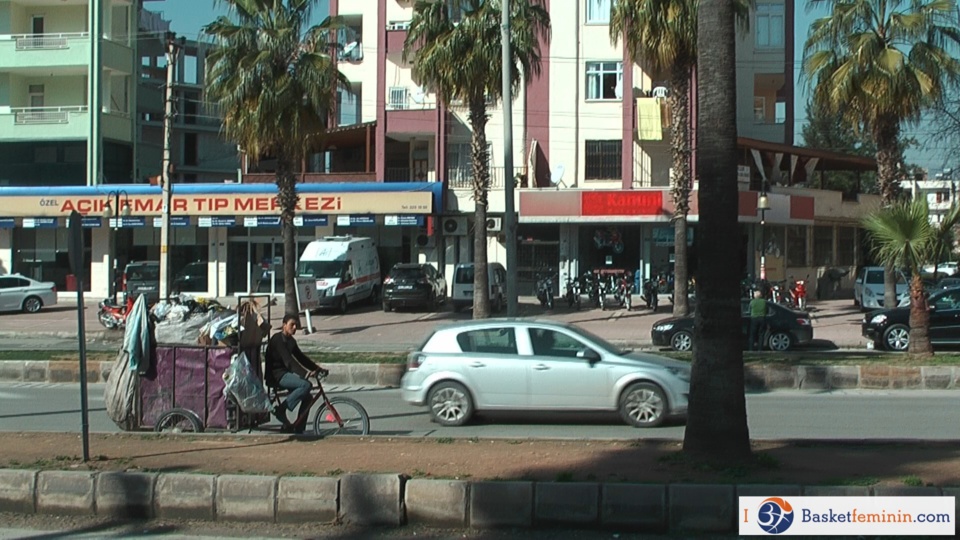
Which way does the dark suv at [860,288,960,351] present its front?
to the viewer's left

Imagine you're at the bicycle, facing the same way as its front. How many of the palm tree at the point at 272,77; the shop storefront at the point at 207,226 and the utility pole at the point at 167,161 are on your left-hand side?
3

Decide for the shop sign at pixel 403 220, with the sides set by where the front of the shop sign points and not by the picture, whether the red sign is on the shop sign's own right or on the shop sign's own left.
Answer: on the shop sign's own left

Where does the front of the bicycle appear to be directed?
to the viewer's right

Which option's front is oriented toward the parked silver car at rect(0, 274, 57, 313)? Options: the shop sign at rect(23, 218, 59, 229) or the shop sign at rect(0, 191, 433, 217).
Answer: the shop sign at rect(23, 218, 59, 229)

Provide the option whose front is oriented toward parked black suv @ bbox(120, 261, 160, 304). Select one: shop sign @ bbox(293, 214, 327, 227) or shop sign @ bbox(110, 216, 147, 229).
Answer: shop sign @ bbox(110, 216, 147, 229)

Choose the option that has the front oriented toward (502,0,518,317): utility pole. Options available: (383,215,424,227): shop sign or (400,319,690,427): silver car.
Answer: the shop sign

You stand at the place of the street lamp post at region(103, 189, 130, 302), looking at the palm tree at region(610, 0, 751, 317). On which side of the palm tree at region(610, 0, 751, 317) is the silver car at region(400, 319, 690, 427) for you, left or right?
right

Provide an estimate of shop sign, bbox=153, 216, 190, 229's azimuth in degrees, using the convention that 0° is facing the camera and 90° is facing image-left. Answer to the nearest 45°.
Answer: approximately 0°

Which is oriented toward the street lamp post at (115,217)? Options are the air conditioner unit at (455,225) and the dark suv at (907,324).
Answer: the dark suv

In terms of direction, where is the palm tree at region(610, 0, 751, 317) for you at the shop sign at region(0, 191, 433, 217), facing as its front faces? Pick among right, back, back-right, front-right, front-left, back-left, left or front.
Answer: front-left

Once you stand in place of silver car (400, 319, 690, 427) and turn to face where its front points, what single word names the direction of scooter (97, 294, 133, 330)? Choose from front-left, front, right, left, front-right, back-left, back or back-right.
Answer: back-left

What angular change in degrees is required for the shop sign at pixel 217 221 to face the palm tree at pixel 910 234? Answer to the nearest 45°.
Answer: approximately 45° to its left

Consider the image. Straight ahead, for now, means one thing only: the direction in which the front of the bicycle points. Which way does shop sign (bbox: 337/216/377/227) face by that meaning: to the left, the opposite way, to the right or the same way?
to the right

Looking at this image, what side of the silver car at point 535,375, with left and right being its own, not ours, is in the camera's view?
right
